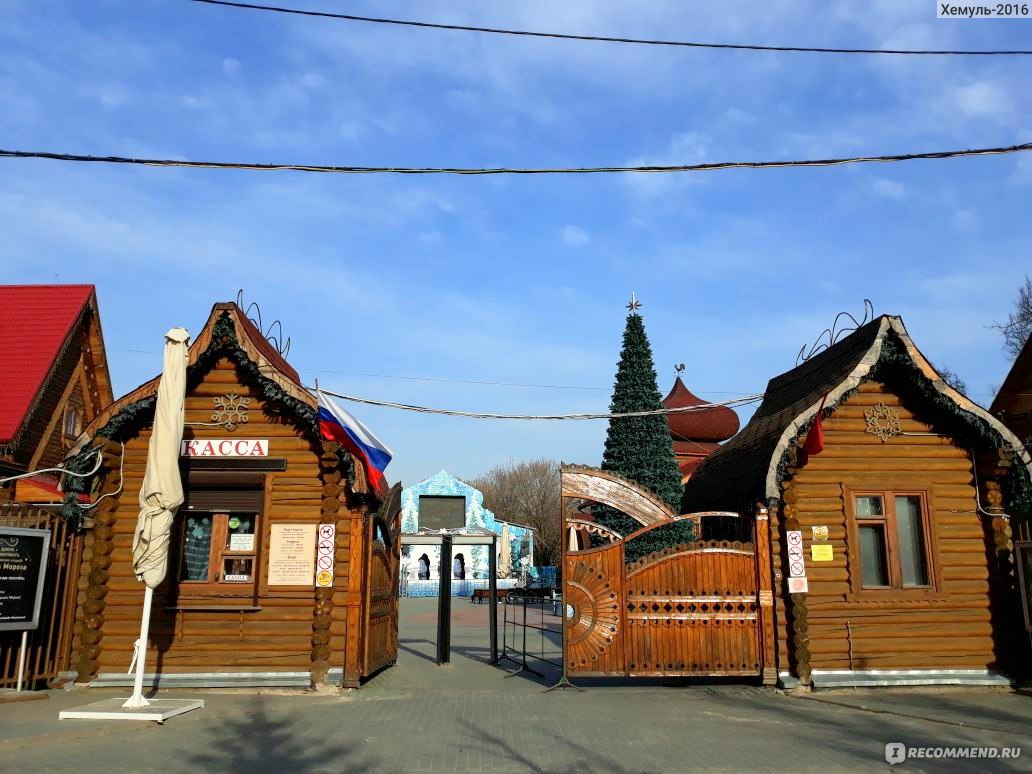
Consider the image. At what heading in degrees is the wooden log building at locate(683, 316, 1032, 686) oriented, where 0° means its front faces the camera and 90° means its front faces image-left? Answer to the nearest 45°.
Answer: approximately 0°

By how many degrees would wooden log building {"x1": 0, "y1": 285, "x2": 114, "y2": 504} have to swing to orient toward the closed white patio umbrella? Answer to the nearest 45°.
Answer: approximately 45° to its right

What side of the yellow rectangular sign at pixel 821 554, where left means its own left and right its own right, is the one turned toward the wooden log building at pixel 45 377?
right

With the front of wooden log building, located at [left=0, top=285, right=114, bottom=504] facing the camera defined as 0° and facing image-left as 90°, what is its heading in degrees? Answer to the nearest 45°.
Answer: approximately 315°

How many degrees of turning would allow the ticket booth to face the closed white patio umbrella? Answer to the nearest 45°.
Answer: approximately 45° to its right

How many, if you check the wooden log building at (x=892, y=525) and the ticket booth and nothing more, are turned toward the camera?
2

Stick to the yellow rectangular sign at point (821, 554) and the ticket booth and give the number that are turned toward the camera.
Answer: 2

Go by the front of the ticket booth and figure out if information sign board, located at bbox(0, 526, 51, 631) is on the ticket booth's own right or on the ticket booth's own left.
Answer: on the ticket booth's own right

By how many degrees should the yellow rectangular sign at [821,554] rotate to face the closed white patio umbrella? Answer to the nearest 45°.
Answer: approximately 45° to its right

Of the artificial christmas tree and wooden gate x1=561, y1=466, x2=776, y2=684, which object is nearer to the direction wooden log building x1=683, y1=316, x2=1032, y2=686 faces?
the wooden gate
